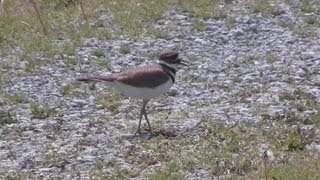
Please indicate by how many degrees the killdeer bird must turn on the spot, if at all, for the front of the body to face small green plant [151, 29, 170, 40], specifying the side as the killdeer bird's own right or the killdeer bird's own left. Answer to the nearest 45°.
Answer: approximately 90° to the killdeer bird's own left

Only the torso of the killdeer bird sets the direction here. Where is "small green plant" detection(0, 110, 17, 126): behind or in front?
behind

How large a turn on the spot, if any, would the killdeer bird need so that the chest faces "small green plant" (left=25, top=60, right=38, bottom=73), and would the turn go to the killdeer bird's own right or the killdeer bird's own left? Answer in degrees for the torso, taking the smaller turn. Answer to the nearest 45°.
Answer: approximately 135° to the killdeer bird's own left

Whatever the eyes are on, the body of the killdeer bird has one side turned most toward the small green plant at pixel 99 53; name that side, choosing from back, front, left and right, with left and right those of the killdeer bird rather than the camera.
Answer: left

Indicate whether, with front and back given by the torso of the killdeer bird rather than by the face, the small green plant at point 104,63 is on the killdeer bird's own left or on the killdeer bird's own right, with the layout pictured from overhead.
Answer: on the killdeer bird's own left

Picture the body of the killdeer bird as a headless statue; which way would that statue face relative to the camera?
to the viewer's right

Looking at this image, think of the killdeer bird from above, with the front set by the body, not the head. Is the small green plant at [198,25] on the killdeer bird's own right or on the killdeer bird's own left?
on the killdeer bird's own left
